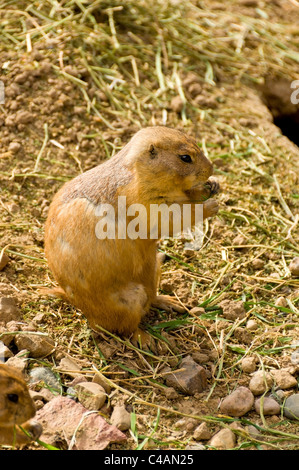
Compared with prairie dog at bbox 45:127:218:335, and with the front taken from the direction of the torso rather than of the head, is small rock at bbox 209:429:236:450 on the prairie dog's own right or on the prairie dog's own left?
on the prairie dog's own right

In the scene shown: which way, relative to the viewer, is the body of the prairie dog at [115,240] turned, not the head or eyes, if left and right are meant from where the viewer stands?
facing to the right of the viewer
